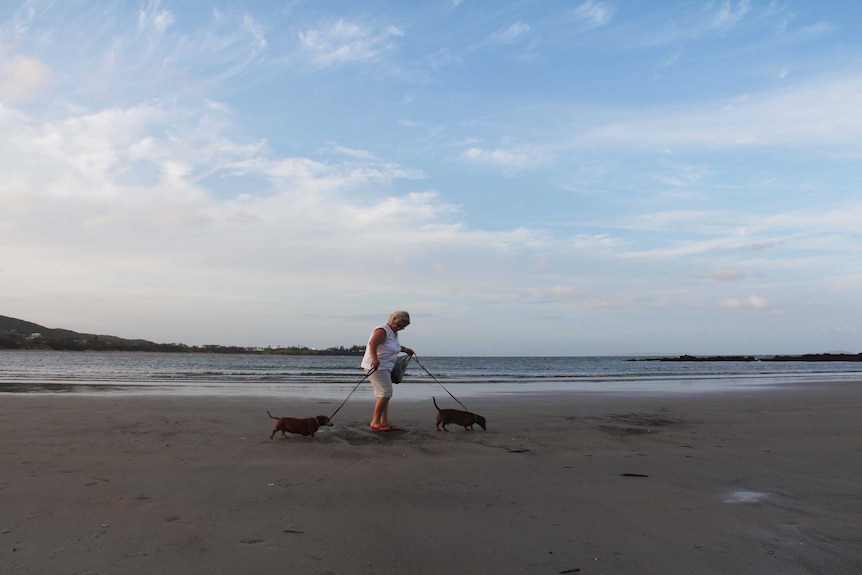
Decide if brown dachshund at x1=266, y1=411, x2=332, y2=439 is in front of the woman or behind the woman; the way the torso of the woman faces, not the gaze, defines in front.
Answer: behind

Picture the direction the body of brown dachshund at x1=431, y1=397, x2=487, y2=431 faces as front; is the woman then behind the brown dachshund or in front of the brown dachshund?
behind

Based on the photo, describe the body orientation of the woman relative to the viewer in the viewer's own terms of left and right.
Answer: facing to the right of the viewer

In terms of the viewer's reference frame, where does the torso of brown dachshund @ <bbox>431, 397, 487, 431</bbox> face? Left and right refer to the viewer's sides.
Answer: facing to the right of the viewer

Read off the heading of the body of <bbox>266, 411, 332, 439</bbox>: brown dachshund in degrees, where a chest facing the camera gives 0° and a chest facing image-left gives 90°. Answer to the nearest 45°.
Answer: approximately 270°

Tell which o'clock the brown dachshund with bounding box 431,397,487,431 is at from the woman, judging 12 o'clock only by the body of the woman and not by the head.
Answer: The brown dachshund is roughly at 12 o'clock from the woman.

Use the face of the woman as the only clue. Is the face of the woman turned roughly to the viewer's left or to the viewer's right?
to the viewer's right
